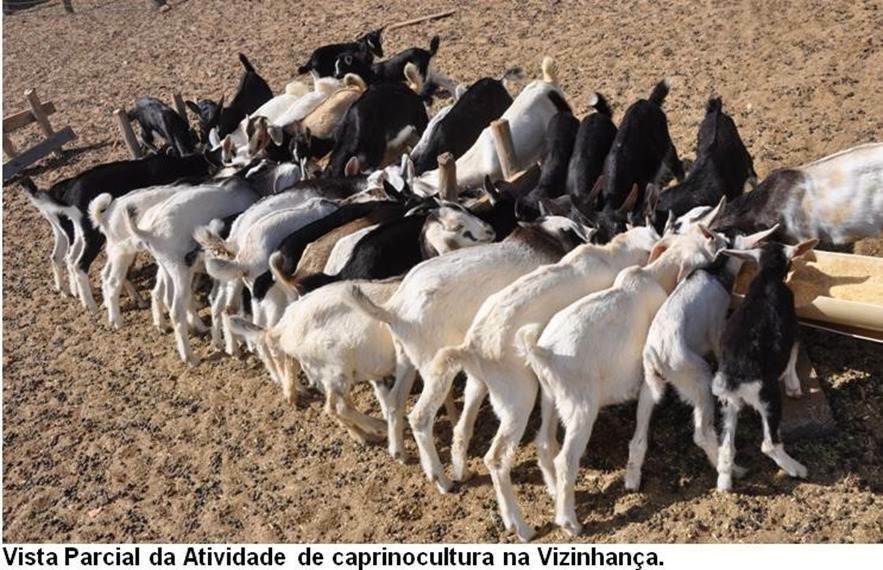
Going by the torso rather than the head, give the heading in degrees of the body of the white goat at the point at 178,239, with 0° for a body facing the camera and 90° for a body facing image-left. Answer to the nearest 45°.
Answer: approximately 225°

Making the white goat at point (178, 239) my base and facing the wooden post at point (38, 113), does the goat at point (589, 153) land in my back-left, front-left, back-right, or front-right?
back-right

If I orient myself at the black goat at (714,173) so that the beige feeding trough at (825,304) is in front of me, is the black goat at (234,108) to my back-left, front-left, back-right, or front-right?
back-right

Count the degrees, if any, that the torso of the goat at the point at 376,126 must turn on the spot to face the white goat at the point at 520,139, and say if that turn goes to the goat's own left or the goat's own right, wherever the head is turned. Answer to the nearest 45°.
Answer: approximately 90° to the goat's own left

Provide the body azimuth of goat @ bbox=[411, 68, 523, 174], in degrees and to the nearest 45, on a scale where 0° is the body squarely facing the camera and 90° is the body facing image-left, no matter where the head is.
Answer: approximately 45°

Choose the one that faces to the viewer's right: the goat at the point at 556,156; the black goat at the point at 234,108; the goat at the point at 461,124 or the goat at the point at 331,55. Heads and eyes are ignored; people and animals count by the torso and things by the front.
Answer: the goat at the point at 331,55

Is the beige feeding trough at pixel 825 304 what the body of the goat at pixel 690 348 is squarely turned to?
yes

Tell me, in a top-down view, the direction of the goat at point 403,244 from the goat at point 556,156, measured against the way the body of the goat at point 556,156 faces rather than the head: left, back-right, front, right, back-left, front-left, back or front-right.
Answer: front

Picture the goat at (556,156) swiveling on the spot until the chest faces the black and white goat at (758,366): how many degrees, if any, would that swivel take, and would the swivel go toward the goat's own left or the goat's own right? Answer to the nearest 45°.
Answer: approximately 45° to the goat's own left

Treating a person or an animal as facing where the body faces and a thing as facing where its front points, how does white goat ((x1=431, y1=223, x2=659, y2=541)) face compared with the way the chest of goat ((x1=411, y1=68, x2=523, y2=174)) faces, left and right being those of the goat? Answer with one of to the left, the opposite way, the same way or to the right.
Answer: the opposite way

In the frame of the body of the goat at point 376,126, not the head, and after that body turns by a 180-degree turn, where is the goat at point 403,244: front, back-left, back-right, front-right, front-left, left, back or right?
back-right

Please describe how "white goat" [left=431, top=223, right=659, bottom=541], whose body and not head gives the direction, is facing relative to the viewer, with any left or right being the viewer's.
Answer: facing away from the viewer and to the right of the viewer

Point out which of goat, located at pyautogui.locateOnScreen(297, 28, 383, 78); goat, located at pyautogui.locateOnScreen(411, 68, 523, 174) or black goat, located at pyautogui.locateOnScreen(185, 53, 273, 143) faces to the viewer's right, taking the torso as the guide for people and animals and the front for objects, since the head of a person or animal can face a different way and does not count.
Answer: goat, located at pyautogui.locateOnScreen(297, 28, 383, 78)

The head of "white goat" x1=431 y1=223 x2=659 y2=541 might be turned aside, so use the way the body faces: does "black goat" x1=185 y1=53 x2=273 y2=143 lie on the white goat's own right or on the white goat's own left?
on the white goat's own left

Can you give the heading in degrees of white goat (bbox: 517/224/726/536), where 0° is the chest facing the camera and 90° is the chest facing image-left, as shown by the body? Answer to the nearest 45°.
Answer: approximately 225°

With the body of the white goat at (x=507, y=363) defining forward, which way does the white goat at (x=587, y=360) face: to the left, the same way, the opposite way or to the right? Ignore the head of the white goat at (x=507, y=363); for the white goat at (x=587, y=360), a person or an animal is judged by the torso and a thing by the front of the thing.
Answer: the same way

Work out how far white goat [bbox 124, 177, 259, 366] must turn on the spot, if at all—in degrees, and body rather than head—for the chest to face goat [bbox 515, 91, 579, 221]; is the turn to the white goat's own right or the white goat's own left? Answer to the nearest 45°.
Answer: approximately 45° to the white goat's own right

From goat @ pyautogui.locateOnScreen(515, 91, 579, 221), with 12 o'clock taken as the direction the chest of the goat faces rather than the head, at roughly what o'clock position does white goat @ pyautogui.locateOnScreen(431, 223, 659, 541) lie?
The white goat is roughly at 11 o'clock from the goat.

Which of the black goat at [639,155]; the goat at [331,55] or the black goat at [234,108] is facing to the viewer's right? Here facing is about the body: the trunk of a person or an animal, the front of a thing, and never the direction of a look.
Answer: the goat

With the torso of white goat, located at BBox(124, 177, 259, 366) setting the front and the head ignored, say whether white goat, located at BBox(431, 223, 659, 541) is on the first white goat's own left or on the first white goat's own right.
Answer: on the first white goat's own right
